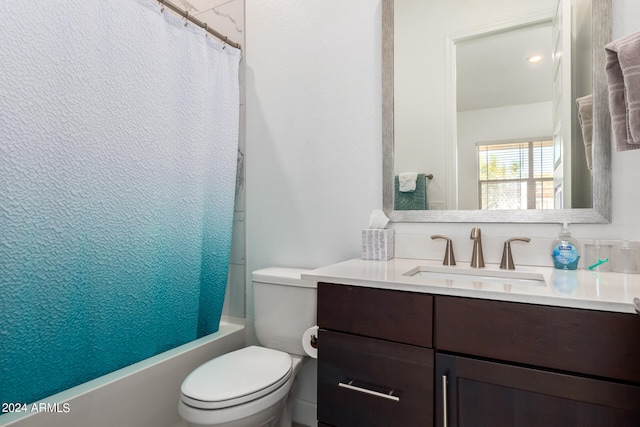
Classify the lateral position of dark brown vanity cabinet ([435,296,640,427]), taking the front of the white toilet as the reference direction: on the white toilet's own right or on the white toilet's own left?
on the white toilet's own left

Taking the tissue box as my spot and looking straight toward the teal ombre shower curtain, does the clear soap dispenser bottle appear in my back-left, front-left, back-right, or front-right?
back-left

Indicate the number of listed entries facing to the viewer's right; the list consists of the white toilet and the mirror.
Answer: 0

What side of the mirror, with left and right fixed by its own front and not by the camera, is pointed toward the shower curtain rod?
right

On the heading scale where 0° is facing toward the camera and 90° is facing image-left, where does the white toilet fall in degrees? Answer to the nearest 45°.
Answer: approximately 45°

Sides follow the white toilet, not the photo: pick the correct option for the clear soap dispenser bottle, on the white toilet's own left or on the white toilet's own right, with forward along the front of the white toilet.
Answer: on the white toilet's own left

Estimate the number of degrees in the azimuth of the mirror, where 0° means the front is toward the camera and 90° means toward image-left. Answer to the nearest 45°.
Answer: approximately 0°

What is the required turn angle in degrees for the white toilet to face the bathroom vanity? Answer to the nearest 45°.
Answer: approximately 90° to its left
